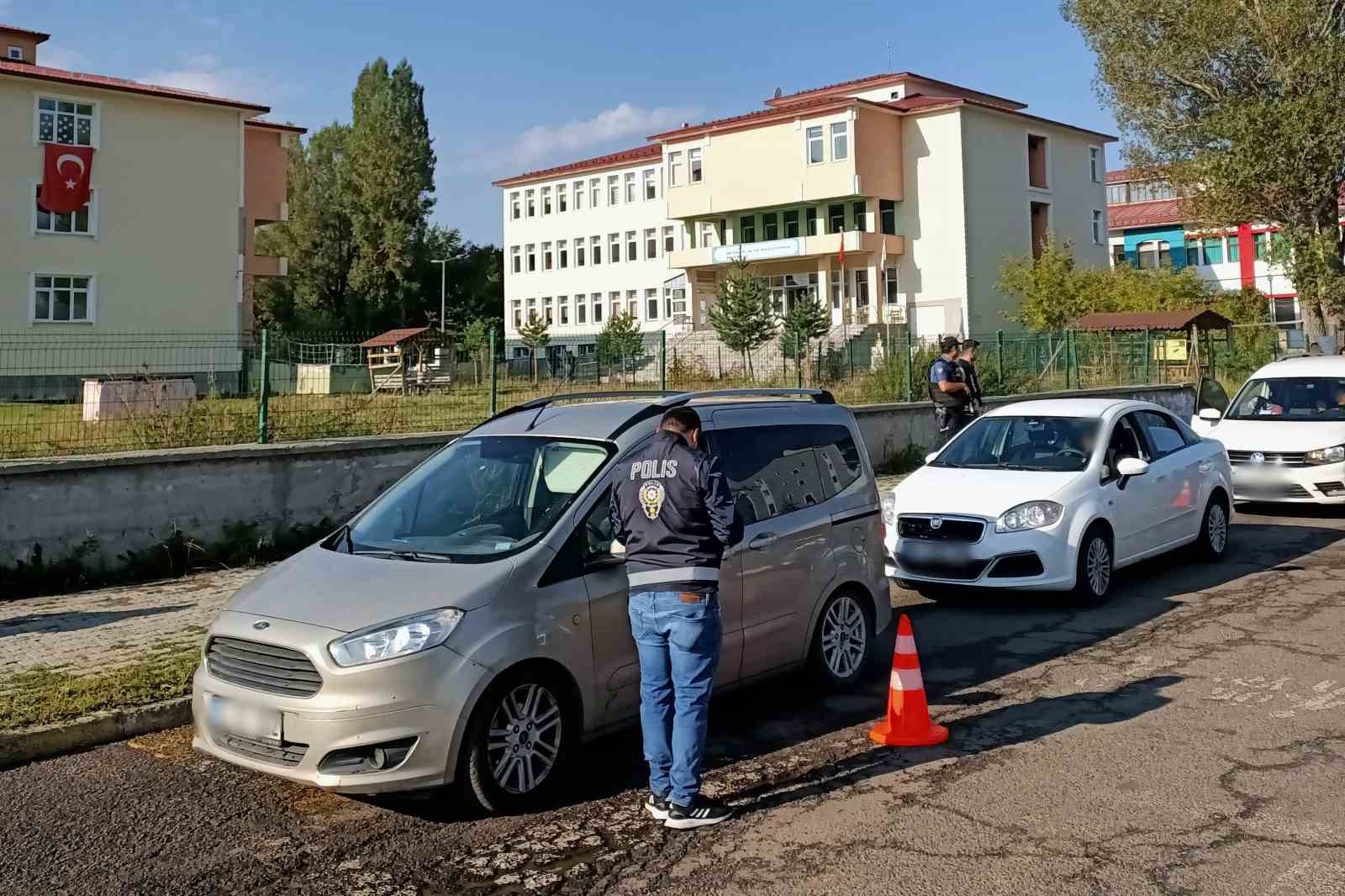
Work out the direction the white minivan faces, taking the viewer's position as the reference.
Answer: facing the viewer and to the left of the viewer

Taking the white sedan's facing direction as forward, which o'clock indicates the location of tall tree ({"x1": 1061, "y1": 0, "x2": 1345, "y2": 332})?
The tall tree is roughly at 5 o'clock from the white sedan.

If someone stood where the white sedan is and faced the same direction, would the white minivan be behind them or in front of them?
behind

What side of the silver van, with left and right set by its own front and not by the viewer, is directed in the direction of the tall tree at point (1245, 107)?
back

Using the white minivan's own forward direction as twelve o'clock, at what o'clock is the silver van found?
The silver van is roughly at 11 o'clock from the white minivan.

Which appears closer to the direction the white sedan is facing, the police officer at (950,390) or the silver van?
the silver van

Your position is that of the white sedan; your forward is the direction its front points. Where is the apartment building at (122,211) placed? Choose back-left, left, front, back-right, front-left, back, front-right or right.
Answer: right

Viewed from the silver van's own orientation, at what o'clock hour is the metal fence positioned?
The metal fence is roughly at 4 o'clock from the silver van.

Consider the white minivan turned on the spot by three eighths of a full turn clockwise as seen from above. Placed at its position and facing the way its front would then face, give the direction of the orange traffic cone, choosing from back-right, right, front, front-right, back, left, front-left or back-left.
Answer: back

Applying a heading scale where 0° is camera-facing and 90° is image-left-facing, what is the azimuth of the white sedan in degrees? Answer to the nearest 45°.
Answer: approximately 45°

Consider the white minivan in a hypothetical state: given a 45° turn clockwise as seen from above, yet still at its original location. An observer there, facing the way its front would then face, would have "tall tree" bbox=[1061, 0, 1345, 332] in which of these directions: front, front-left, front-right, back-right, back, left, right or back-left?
right

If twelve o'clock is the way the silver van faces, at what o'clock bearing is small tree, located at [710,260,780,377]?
The small tree is roughly at 5 o'clock from the silver van.

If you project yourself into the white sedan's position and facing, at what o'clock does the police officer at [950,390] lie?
The police officer is roughly at 4 o'clock from the white sedan.

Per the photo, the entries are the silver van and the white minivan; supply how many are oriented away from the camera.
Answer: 0
